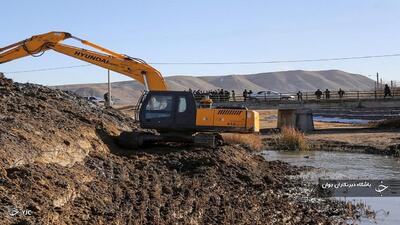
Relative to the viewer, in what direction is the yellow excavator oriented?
to the viewer's left

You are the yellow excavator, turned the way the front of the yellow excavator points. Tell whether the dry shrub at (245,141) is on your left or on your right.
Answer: on your right

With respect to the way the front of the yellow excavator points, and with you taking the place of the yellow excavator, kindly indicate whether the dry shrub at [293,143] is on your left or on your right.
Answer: on your right
